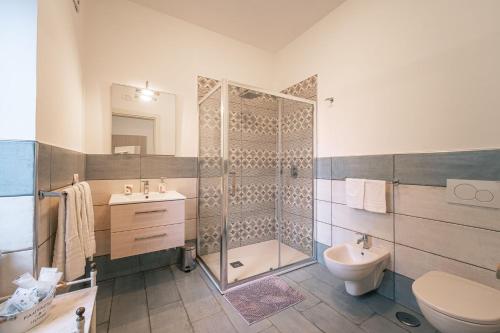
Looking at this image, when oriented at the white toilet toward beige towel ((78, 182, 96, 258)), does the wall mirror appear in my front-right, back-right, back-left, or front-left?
front-right

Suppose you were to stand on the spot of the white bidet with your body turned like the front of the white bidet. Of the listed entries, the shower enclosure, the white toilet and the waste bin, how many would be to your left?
1

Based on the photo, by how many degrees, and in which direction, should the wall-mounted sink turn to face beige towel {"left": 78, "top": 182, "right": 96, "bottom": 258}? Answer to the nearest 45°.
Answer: approximately 45° to its right

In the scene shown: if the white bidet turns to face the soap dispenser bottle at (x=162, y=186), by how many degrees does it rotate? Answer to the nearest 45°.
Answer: approximately 45° to its right

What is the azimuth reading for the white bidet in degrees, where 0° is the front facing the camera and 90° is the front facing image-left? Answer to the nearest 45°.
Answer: approximately 45°

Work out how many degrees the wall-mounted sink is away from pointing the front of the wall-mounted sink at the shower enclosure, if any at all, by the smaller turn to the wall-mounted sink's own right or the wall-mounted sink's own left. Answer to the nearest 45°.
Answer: approximately 90° to the wall-mounted sink's own left

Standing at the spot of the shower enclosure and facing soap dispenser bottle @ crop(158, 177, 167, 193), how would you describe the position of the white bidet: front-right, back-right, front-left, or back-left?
back-left

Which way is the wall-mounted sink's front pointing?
toward the camera

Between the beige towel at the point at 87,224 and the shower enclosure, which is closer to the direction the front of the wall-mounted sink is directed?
the beige towel

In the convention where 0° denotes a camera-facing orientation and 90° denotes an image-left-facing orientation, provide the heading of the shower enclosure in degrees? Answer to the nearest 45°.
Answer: approximately 315°

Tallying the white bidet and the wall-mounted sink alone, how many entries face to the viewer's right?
0

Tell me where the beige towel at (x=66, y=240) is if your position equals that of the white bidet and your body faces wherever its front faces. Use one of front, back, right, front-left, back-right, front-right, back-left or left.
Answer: front
